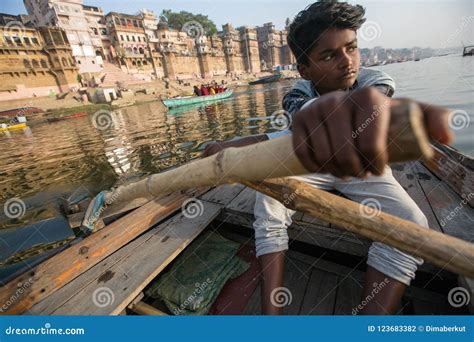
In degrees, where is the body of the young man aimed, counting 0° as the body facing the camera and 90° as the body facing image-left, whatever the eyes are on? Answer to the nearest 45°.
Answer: approximately 0°

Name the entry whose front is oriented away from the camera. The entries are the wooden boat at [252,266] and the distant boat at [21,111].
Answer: the wooden boat

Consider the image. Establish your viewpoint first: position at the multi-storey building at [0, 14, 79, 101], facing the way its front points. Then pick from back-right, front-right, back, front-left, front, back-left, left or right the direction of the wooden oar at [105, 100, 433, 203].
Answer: front-right

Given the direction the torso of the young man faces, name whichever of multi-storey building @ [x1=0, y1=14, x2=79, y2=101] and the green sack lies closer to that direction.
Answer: the green sack

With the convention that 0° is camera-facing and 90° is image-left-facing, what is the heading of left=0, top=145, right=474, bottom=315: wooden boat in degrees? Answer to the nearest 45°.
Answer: approximately 180°
